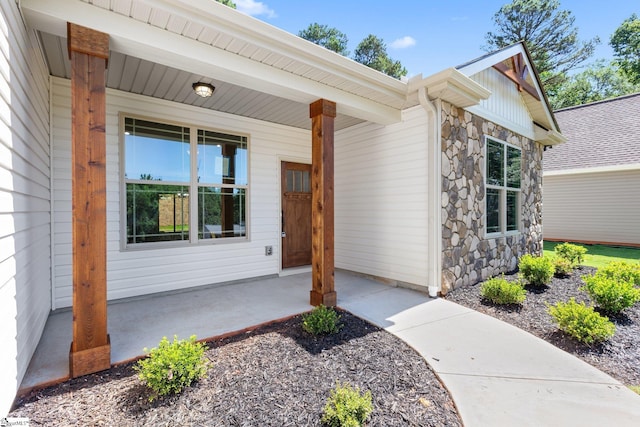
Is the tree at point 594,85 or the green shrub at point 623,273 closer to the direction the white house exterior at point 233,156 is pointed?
the green shrub

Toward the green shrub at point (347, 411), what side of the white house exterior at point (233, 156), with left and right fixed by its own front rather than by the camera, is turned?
front

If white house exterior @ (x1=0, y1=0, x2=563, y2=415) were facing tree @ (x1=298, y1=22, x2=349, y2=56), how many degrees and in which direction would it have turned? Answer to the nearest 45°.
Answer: approximately 135° to its left

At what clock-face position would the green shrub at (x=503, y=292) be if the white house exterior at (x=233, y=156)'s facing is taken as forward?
The green shrub is roughly at 11 o'clock from the white house exterior.

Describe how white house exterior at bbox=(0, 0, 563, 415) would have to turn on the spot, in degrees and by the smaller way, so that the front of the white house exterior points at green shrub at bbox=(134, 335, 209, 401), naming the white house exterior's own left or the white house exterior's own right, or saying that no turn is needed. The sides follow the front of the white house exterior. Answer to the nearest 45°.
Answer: approximately 45° to the white house exterior's own right

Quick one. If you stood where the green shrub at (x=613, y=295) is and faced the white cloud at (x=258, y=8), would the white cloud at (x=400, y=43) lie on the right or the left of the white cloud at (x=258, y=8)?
right
